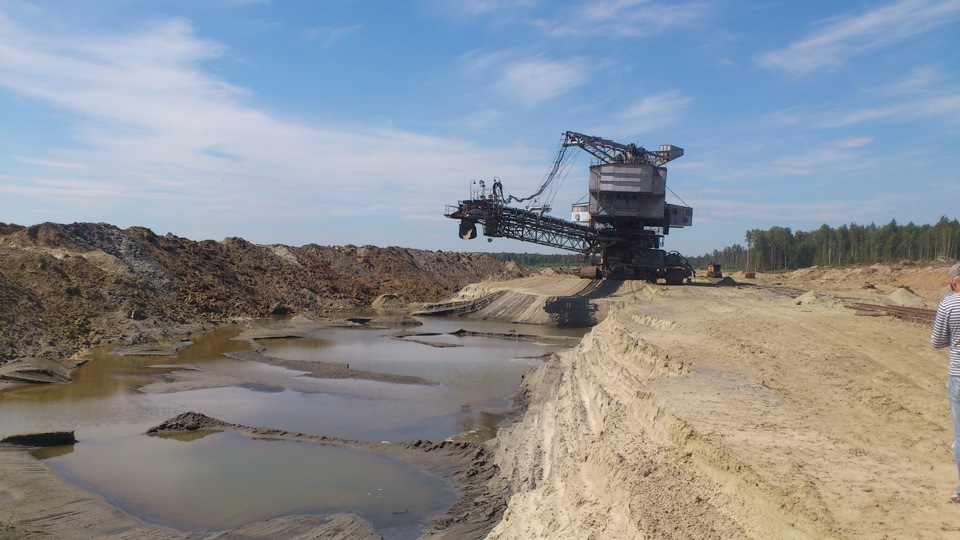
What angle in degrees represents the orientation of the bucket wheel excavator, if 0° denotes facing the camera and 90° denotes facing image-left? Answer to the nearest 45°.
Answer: approximately 90°

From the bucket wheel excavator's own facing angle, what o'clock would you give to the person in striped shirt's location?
The person in striped shirt is roughly at 9 o'clock from the bucket wheel excavator.
